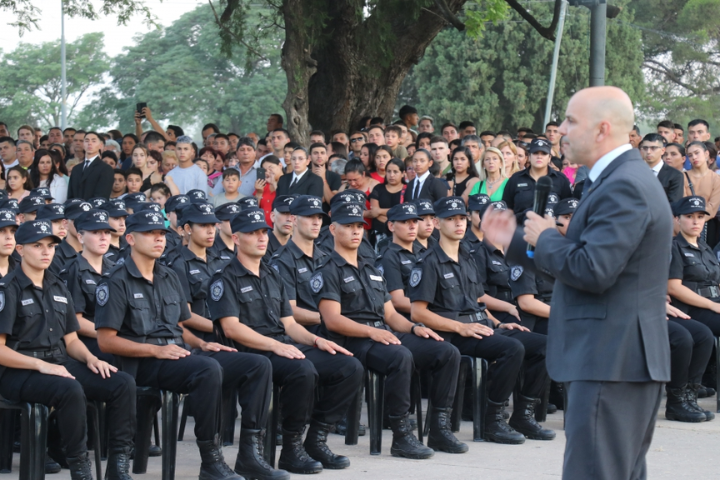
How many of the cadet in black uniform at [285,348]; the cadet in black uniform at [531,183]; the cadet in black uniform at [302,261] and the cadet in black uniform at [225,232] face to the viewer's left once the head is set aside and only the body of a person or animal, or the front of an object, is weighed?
0

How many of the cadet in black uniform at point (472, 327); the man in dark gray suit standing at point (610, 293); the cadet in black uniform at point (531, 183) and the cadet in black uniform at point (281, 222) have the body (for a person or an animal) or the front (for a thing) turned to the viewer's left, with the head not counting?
1

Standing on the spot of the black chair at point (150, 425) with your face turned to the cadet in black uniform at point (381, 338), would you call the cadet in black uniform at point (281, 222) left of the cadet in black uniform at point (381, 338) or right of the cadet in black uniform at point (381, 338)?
left

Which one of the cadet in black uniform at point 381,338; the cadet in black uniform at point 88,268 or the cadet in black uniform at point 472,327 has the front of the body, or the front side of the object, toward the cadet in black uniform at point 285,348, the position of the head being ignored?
the cadet in black uniform at point 88,268

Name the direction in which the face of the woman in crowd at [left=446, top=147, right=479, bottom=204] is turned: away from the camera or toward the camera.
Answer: toward the camera

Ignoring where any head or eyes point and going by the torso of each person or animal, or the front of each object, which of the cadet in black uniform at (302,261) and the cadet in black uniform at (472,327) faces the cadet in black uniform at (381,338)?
the cadet in black uniform at (302,261)

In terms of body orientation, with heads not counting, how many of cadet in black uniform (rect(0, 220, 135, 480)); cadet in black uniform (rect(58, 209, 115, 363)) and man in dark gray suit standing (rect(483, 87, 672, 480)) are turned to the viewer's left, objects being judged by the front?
1

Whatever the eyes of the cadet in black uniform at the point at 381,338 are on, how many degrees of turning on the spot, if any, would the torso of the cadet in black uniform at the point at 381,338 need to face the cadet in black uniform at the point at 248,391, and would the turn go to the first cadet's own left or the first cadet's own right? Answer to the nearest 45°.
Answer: approximately 90° to the first cadet's own right

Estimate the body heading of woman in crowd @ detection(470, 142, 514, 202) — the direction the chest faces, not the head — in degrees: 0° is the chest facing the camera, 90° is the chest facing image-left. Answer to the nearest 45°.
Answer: approximately 0°

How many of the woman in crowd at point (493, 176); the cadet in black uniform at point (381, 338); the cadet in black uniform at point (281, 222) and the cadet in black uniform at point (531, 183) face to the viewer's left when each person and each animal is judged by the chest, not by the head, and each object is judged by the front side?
0

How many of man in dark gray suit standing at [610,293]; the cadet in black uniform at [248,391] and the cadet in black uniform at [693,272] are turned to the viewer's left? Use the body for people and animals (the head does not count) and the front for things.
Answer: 1

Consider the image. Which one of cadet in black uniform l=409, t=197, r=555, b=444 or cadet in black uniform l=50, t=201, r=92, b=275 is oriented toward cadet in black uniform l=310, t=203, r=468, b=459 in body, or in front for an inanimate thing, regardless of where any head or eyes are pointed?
cadet in black uniform l=50, t=201, r=92, b=275

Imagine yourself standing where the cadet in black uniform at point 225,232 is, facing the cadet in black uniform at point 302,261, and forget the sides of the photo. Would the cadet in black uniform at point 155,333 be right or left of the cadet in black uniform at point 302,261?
right

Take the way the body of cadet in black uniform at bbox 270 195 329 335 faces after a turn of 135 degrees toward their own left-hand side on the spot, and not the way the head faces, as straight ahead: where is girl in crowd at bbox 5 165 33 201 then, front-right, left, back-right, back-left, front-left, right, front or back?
front-left

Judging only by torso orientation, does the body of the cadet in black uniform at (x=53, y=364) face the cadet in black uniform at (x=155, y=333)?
no

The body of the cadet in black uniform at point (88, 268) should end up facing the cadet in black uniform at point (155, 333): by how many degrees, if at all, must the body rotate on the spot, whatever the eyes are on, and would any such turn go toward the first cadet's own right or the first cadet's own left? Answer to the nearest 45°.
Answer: approximately 45° to the first cadet's own right

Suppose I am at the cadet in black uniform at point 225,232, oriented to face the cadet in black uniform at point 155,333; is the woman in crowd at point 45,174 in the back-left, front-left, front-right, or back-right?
back-right

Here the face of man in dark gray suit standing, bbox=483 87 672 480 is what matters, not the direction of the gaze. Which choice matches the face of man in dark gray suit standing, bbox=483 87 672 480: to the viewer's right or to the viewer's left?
to the viewer's left
